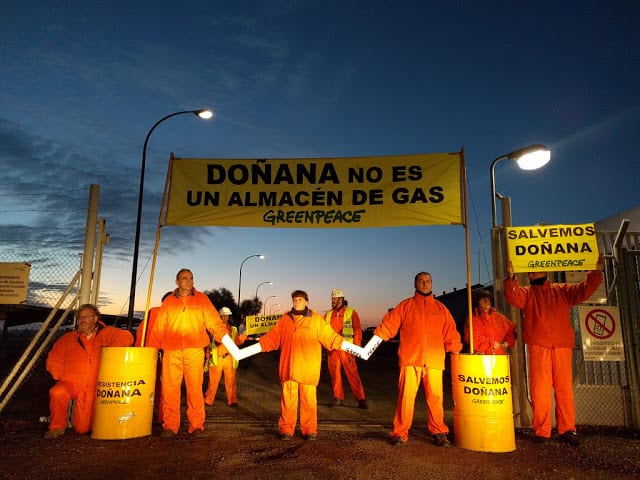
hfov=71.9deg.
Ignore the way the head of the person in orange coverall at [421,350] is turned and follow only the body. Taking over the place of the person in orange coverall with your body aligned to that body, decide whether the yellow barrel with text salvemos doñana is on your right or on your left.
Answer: on your left

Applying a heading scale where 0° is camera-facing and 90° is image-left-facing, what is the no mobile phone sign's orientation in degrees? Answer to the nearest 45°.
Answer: approximately 0°

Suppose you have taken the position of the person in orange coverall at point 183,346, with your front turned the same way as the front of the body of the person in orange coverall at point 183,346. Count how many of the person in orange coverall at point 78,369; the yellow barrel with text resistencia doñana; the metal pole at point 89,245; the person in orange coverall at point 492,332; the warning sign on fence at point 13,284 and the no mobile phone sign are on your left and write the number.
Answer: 2

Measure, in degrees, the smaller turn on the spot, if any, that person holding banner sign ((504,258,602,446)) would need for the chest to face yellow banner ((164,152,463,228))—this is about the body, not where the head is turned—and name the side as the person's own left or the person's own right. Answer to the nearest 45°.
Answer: approximately 90° to the person's own right

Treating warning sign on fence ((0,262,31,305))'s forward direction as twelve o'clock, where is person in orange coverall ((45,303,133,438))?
The person in orange coverall is roughly at 11 o'clock from the warning sign on fence.

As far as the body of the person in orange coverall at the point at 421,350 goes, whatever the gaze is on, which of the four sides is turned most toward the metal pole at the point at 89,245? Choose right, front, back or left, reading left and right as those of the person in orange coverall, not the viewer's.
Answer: right

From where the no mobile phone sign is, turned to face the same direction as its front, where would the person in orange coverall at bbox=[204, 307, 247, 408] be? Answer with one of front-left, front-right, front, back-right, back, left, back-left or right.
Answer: right

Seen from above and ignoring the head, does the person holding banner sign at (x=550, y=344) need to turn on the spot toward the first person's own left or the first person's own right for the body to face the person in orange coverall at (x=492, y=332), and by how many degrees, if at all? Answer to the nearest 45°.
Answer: approximately 90° to the first person's own right
